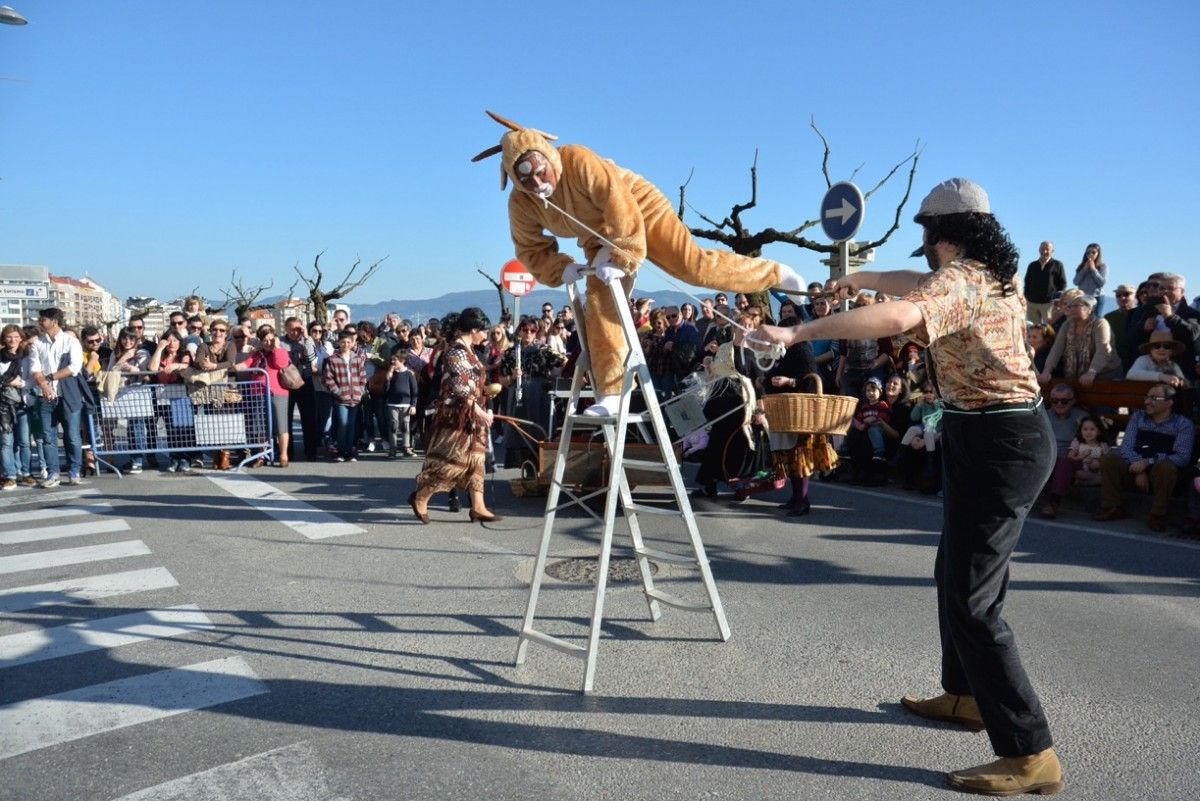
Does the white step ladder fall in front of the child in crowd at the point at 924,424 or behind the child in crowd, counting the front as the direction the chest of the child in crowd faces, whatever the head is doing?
in front

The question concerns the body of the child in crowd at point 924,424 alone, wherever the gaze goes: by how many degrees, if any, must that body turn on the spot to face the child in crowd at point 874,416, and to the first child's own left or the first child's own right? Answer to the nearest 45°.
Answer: approximately 135° to the first child's own right

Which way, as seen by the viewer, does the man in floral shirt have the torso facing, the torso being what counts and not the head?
to the viewer's left

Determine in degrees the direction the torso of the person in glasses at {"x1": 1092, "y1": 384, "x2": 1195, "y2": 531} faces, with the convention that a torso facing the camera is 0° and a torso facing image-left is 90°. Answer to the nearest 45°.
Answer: approximately 45°

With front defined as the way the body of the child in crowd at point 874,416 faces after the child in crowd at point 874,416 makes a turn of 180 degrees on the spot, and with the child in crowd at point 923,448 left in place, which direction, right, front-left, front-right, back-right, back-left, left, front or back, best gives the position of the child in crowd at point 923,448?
back-right

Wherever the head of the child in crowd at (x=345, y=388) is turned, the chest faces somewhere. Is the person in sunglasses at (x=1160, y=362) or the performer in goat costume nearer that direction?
the performer in goat costume

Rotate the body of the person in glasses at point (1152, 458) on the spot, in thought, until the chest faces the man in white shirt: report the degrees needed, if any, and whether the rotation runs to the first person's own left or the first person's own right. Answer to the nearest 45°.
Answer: approximately 45° to the first person's own right

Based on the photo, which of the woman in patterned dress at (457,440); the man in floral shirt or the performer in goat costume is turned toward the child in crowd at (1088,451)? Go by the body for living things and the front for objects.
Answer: the woman in patterned dress

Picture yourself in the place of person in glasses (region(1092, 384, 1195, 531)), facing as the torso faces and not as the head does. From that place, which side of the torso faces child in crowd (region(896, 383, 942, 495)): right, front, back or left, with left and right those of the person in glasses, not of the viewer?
right

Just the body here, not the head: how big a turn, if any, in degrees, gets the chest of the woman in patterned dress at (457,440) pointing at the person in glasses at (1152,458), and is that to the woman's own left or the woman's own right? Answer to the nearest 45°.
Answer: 0° — they already face them

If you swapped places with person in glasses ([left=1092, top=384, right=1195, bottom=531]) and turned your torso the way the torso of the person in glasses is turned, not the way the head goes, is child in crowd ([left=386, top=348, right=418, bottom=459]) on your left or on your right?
on your right
